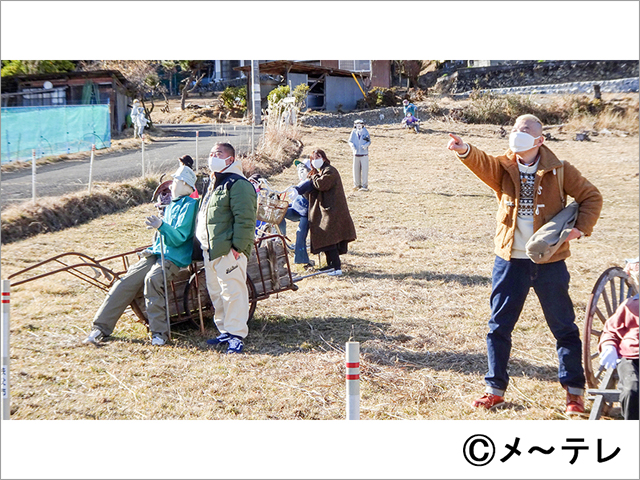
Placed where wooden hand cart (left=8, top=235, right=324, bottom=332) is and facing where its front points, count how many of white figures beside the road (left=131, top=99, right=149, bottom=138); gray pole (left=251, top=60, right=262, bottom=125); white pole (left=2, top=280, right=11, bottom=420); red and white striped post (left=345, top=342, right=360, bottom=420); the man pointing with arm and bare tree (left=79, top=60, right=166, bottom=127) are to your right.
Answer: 3

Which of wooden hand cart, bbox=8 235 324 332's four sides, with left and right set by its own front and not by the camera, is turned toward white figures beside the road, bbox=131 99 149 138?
right

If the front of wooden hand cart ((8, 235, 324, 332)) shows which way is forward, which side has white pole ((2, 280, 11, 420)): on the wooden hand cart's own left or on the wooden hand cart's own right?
on the wooden hand cart's own left

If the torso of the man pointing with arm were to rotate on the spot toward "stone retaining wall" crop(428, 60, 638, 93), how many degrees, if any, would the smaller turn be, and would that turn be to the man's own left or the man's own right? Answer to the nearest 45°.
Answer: approximately 135° to the man's own right

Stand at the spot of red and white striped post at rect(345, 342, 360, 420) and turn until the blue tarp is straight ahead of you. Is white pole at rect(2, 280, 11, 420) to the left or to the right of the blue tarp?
left

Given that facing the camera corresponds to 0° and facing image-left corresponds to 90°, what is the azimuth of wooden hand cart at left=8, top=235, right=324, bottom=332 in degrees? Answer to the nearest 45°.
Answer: approximately 90°

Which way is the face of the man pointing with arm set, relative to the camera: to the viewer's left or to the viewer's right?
to the viewer's left

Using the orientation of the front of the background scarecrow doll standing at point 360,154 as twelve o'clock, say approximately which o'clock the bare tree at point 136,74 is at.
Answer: The bare tree is roughly at 5 o'clock from the background scarecrow doll standing.

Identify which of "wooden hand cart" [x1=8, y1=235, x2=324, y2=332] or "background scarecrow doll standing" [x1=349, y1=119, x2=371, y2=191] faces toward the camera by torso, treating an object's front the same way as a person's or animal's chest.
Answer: the background scarecrow doll standing

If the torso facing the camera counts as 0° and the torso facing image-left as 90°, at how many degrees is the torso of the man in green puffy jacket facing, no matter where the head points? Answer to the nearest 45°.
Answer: approximately 45°

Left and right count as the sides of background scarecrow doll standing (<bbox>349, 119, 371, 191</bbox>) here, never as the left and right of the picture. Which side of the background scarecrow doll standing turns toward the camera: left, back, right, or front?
front

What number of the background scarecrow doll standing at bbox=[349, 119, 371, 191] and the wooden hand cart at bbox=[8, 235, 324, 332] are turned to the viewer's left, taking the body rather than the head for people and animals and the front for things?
1

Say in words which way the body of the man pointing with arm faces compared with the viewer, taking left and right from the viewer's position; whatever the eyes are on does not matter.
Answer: facing the viewer and to the left of the viewer

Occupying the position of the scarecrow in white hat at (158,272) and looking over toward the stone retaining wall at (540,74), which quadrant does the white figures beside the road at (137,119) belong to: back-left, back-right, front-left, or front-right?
front-left

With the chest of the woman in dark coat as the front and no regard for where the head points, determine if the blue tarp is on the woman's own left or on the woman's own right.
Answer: on the woman's own right
